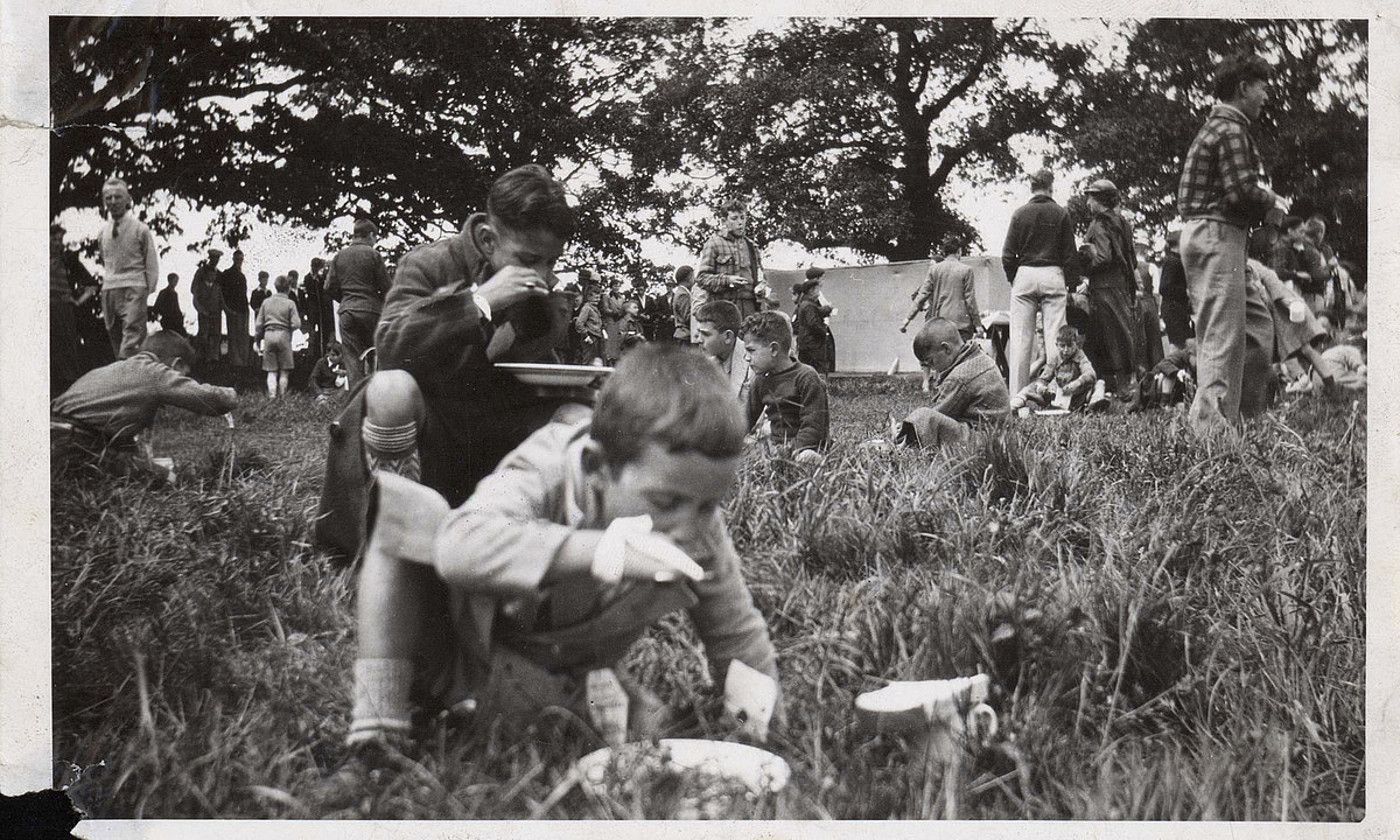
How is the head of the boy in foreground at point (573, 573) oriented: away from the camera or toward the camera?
toward the camera

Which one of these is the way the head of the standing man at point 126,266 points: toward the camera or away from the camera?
toward the camera

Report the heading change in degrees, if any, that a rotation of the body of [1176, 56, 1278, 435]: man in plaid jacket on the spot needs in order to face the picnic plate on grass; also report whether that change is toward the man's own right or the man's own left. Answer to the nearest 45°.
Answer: approximately 135° to the man's own right

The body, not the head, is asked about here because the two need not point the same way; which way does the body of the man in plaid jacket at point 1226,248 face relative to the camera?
to the viewer's right

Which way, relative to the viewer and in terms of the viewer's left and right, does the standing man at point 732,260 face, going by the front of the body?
facing the viewer and to the right of the viewer

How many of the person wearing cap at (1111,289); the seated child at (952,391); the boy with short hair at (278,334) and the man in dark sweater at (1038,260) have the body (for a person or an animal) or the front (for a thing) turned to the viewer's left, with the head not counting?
2

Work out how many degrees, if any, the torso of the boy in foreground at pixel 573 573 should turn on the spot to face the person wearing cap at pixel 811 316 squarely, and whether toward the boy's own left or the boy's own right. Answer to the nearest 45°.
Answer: approximately 90° to the boy's own left

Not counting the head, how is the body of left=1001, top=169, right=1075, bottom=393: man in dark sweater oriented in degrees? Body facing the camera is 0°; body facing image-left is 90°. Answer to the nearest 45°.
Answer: approximately 180°

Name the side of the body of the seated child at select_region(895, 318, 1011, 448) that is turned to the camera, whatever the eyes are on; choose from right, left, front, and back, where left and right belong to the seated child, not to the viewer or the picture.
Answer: left

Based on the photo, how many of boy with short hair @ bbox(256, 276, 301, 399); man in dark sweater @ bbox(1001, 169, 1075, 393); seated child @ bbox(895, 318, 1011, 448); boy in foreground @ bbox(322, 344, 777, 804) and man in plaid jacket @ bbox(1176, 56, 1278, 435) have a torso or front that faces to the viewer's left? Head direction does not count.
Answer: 1

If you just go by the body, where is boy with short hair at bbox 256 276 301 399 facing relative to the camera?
away from the camera
